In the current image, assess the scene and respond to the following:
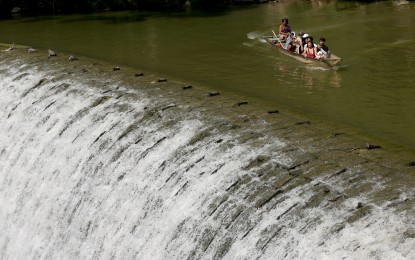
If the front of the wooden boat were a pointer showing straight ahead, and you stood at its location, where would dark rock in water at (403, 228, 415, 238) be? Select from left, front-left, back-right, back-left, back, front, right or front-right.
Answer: front-right

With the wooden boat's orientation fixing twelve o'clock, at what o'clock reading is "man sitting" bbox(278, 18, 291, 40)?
The man sitting is roughly at 7 o'clock from the wooden boat.

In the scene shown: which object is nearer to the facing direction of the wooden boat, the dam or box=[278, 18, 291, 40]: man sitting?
the dam
